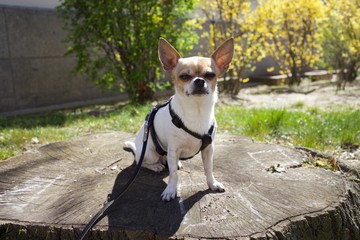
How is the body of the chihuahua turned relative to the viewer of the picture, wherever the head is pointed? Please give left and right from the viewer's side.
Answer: facing the viewer and to the right of the viewer
